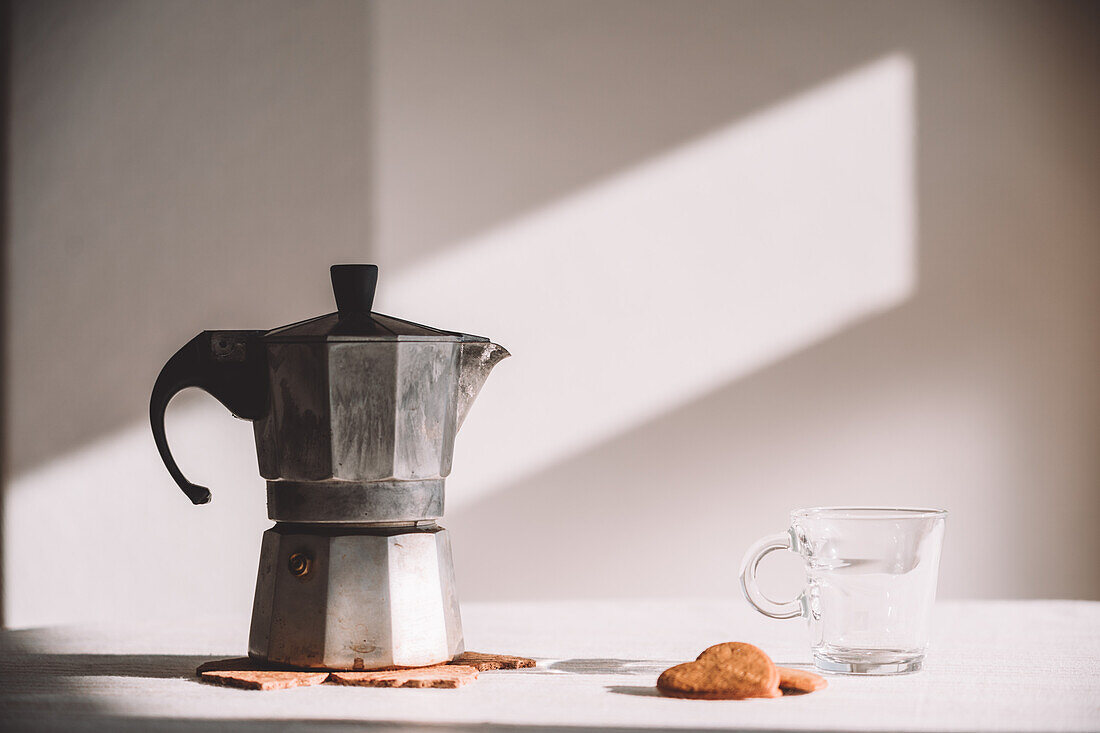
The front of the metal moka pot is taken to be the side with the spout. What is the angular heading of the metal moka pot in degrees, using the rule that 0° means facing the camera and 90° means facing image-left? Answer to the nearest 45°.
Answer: approximately 270°
